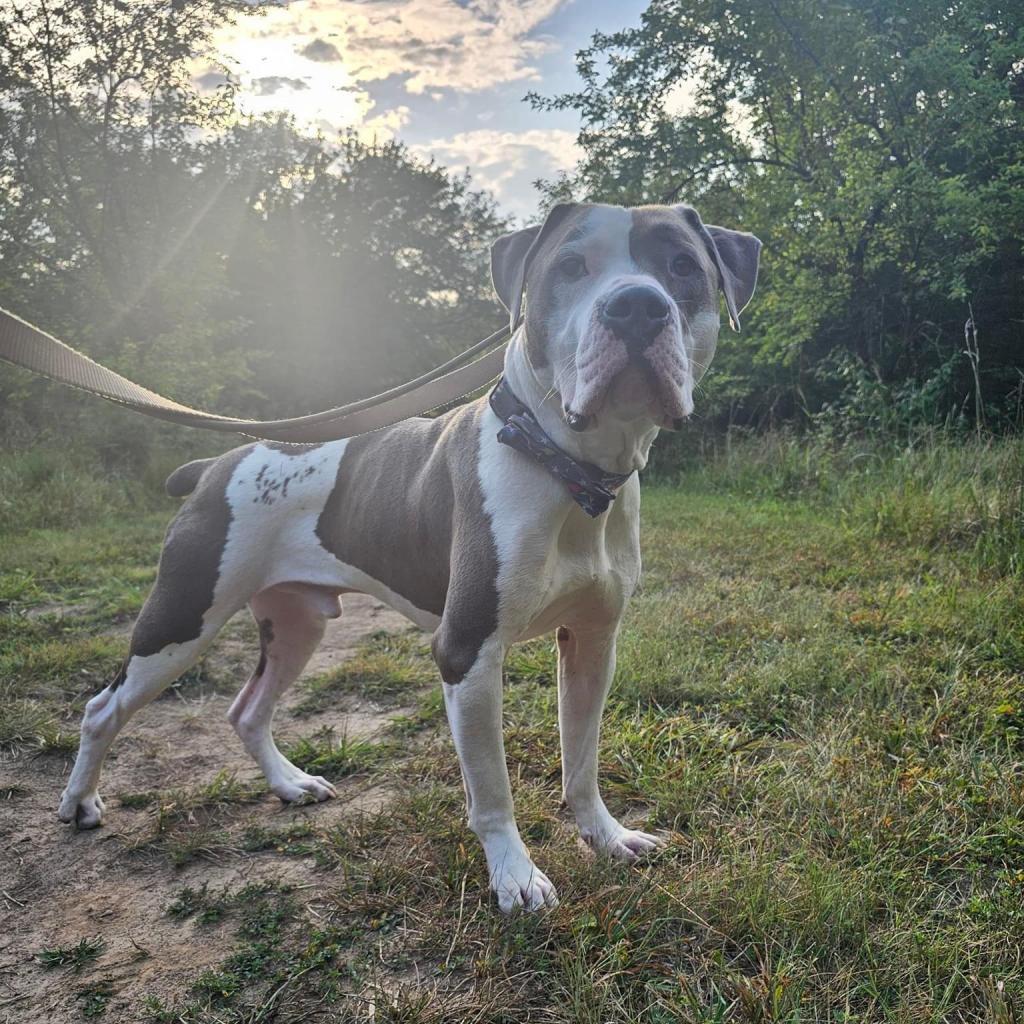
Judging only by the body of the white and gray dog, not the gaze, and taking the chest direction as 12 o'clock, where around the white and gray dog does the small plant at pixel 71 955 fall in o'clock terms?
The small plant is roughly at 4 o'clock from the white and gray dog.

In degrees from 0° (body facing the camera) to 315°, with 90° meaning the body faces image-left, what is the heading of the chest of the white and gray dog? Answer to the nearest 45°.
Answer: approximately 315°
